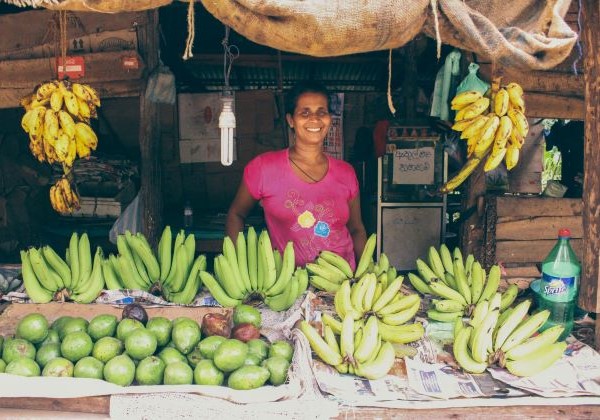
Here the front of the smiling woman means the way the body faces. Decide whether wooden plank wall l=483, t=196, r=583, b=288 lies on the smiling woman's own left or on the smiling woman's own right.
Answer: on the smiling woman's own left

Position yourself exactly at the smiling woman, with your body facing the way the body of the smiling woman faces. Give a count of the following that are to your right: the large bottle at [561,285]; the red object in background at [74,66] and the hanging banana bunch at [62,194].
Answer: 2

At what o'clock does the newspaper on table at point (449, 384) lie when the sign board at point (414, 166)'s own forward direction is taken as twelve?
The newspaper on table is roughly at 12 o'clock from the sign board.

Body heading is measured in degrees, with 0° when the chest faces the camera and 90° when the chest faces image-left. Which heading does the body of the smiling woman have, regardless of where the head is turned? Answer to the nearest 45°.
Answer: approximately 0°

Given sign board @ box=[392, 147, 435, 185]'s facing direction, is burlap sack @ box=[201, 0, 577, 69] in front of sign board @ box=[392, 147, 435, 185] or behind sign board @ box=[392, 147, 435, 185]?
in front

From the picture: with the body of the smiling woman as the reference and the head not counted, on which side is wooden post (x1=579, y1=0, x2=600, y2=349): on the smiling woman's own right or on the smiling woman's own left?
on the smiling woman's own left
